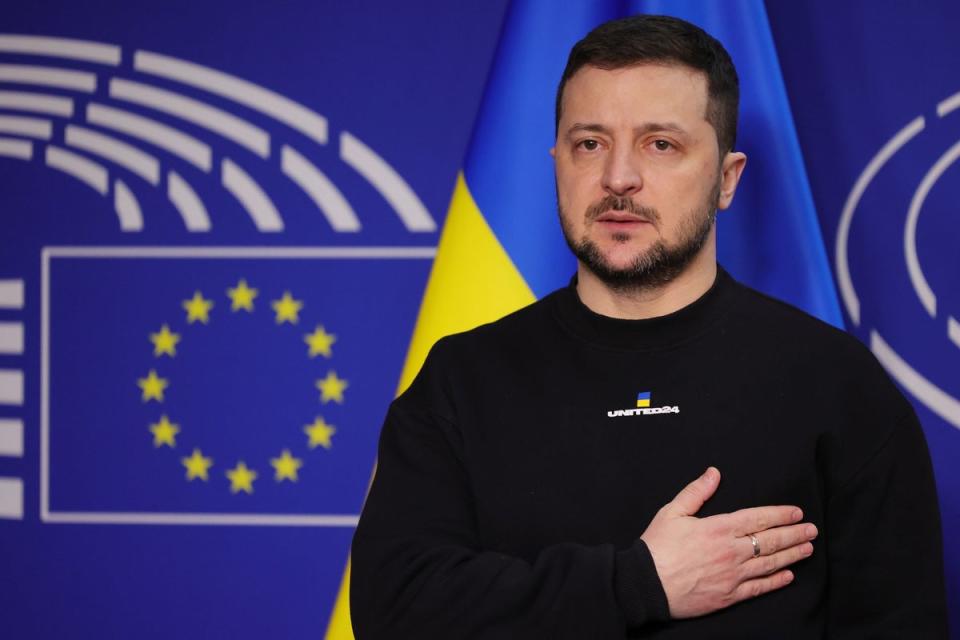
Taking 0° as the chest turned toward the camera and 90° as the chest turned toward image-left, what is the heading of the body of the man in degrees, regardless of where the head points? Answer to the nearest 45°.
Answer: approximately 0°
